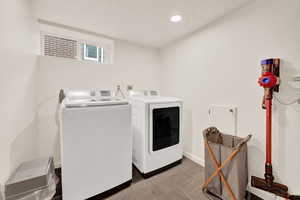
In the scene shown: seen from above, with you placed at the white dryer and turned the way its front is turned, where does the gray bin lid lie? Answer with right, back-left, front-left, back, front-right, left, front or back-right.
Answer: right

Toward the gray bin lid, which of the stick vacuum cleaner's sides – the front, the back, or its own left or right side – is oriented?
front

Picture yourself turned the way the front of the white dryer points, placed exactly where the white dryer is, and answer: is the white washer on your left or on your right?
on your right

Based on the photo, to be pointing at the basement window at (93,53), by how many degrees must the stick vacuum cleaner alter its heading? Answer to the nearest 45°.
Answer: approximately 45° to its right

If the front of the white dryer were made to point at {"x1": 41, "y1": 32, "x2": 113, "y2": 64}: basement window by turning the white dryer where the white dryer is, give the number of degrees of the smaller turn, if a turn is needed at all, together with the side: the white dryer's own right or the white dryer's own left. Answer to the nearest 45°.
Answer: approximately 135° to the white dryer's own right

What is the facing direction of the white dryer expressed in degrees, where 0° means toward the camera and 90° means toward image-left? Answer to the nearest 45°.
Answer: approximately 315°

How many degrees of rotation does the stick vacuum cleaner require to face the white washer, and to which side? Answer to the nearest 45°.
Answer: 0° — it already faces it
